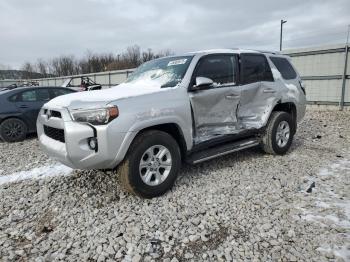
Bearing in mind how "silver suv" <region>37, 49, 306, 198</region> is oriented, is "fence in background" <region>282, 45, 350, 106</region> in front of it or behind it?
behind
